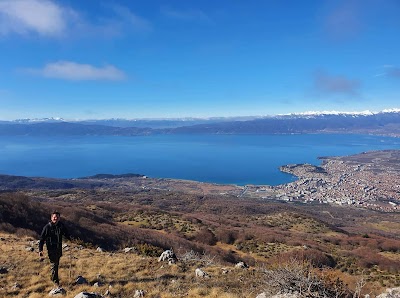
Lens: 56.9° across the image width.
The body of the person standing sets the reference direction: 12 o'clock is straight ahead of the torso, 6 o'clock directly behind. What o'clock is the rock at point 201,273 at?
The rock is roughly at 9 o'clock from the person standing.

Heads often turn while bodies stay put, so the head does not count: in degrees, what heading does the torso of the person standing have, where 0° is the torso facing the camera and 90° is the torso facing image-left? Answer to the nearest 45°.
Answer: approximately 0°

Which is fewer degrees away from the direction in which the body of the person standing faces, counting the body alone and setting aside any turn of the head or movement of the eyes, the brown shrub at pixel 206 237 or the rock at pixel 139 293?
the rock

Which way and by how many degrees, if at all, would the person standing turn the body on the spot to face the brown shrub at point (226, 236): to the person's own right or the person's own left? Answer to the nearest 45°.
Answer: approximately 135° to the person's own left

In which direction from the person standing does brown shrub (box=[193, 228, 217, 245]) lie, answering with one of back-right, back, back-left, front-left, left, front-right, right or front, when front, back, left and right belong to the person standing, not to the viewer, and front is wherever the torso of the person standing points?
back-left

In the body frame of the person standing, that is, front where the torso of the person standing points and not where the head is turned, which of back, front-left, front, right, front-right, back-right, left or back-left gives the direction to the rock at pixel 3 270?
back-right

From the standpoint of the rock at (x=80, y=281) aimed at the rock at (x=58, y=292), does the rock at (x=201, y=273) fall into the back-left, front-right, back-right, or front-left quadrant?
back-left
